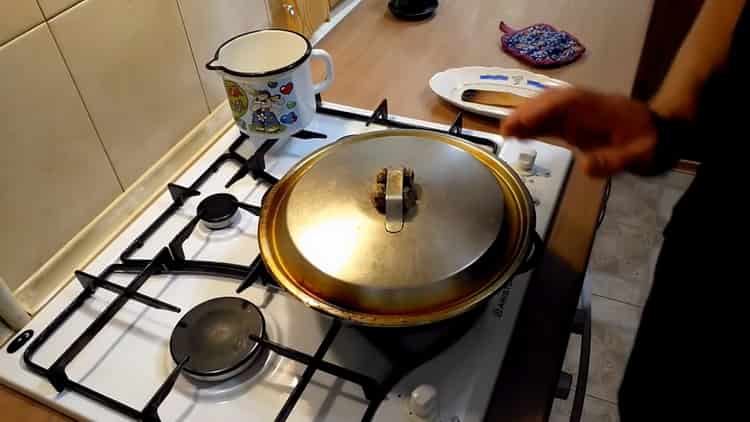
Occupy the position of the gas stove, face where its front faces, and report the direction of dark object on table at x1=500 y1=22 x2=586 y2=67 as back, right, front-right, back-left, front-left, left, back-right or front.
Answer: left

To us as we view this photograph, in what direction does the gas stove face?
facing the viewer and to the right of the viewer

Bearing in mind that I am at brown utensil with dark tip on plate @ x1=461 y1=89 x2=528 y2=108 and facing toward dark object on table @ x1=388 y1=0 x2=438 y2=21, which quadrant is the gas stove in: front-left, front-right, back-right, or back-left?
back-left

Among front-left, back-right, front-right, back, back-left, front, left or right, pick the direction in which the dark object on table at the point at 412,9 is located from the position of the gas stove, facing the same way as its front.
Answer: left

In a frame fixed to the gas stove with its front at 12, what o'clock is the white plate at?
The white plate is roughly at 9 o'clock from the gas stove.
